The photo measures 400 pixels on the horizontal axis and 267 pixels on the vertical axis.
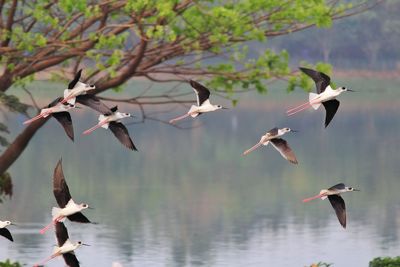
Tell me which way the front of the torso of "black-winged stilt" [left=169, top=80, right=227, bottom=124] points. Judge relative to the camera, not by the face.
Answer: to the viewer's right

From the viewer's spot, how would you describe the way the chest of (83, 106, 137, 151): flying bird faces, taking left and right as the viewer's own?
facing to the right of the viewer

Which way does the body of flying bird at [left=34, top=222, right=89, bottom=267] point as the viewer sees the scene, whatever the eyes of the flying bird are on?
to the viewer's right

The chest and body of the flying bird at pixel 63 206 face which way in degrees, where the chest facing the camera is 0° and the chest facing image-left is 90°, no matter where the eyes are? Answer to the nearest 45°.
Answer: approximately 270°

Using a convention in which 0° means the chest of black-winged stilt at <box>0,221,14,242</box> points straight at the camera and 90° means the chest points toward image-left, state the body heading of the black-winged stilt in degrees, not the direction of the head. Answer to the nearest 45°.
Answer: approximately 270°

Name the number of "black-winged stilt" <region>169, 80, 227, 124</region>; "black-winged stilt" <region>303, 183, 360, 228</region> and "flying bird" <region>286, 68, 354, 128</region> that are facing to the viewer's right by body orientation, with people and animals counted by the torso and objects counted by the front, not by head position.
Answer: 3

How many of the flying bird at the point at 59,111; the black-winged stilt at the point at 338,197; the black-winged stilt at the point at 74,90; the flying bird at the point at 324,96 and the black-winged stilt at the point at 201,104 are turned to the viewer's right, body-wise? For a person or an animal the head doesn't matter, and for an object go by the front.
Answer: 5

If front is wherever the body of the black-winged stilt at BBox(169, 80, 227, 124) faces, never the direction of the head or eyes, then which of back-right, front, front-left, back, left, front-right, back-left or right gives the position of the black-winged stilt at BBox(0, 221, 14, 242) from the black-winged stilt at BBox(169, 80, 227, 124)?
back

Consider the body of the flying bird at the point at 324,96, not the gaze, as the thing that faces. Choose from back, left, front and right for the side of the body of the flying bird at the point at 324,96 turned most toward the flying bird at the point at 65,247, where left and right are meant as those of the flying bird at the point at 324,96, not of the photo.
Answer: back

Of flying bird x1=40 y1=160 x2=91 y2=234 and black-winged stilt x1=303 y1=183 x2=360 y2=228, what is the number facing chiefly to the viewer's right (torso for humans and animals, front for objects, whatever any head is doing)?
2

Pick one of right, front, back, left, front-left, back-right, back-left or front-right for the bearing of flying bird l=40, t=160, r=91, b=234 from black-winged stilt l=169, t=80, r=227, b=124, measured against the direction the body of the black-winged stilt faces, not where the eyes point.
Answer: back

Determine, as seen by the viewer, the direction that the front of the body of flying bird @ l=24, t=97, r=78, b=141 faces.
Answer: to the viewer's right

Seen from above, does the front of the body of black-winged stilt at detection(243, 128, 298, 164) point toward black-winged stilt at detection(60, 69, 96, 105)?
no

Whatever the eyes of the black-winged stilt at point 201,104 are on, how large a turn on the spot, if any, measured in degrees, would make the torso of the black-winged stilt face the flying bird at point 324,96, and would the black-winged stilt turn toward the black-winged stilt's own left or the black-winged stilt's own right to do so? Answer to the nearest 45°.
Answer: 0° — it already faces it

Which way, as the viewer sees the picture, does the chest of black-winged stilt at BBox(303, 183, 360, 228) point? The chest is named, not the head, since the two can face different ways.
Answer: to the viewer's right
